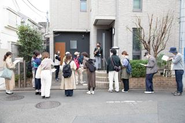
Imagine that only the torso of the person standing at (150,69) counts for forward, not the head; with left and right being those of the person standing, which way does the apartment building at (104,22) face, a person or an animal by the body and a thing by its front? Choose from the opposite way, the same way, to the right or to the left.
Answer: to the left

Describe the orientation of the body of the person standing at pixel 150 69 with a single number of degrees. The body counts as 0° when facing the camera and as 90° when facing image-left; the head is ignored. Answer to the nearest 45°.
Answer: approximately 90°

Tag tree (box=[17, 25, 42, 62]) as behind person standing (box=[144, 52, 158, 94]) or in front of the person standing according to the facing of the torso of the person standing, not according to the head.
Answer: in front

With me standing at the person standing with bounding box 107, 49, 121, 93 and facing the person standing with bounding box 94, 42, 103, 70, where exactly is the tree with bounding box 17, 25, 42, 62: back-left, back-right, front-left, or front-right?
front-left

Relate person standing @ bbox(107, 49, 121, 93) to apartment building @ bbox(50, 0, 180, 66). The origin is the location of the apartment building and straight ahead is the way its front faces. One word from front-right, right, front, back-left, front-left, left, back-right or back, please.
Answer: front

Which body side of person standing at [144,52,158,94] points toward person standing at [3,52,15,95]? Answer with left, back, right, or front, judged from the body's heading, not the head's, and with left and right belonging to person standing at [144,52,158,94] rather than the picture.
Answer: front

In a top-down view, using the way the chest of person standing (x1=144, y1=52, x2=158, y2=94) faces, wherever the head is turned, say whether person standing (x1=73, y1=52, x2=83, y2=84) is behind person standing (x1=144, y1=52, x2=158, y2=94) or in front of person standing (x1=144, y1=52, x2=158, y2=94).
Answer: in front

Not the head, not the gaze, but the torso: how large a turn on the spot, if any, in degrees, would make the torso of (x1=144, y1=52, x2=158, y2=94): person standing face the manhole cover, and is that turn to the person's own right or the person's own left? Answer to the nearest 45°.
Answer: approximately 45° to the person's own left

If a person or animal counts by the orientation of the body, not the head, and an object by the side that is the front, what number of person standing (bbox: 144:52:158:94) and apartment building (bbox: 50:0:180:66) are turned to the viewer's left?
1

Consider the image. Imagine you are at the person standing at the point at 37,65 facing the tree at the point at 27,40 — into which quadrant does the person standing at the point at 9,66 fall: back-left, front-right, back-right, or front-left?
front-left

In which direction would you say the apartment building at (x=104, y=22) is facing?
toward the camera

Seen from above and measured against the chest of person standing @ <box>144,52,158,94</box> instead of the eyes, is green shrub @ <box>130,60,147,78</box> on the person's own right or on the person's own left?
on the person's own right
